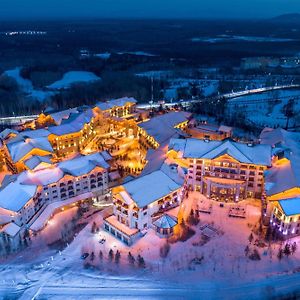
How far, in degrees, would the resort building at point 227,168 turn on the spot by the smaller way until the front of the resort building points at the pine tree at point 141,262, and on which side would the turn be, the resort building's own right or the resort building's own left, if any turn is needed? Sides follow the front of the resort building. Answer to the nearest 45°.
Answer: approximately 45° to the resort building's own right

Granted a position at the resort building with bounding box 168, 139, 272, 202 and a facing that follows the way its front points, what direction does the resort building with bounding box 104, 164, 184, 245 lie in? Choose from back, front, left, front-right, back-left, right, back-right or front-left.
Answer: front-right

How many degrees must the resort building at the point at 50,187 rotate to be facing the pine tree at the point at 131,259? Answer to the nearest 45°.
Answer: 0° — it already faces it

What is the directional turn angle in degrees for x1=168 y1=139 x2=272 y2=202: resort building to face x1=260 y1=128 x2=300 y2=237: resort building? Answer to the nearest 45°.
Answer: approximately 45° to its left

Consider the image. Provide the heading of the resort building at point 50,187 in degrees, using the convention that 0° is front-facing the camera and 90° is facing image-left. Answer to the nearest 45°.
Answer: approximately 315°

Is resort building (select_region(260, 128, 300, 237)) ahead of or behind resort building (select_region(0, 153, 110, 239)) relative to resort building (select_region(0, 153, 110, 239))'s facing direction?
ahead

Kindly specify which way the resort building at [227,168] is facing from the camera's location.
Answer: facing the viewer

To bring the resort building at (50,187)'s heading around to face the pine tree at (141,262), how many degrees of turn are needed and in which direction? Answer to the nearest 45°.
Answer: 0° — it already faces it

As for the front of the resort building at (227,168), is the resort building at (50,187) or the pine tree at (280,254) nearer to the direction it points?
the pine tree

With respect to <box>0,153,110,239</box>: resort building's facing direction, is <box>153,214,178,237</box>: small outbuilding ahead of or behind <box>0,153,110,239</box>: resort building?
ahead

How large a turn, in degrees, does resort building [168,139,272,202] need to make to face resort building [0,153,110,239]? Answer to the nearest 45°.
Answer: approximately 90° to its right

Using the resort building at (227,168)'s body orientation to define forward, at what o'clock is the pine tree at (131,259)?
The pine tree is roughly at 1 o'clock from the resort building.

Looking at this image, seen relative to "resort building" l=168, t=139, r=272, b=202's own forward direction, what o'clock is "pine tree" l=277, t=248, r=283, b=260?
The pine tree is roughly at 11 o'clock from the resort building.

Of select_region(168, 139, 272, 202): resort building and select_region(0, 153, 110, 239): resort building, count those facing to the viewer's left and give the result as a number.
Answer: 0
